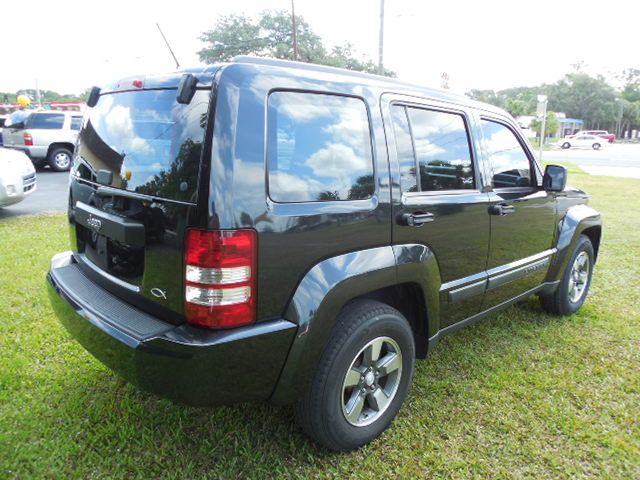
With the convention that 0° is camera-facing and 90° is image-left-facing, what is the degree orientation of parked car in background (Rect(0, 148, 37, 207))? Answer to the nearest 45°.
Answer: approximately 315°

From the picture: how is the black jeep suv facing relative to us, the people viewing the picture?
facing away from the viewer and to the right of the viewer

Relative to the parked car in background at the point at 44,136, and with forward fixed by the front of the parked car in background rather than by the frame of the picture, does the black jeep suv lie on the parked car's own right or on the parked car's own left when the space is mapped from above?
on the parked car's own right

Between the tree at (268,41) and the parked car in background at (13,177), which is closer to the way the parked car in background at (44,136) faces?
the tree

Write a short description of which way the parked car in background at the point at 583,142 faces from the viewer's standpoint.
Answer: facing to the left of the viewer

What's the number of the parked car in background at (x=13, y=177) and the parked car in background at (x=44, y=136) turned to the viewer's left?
0

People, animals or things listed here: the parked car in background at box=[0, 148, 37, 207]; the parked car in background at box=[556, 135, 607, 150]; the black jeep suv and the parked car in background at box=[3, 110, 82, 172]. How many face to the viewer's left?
1

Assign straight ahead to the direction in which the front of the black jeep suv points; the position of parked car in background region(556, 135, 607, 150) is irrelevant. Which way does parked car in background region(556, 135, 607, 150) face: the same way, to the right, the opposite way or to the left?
to the left

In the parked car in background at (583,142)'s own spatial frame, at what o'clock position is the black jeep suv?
The black jeep suv is roughly at 9 o'clock from the parked car in background.

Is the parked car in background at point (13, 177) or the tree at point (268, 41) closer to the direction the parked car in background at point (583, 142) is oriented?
the tree

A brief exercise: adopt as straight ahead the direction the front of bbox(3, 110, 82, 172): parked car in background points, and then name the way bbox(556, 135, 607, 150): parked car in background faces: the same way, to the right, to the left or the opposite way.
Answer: to the left

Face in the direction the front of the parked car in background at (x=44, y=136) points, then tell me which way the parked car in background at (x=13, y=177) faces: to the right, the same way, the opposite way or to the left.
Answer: to the right

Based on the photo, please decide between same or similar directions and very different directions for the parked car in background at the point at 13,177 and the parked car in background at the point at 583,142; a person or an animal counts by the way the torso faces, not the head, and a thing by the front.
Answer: very different directions

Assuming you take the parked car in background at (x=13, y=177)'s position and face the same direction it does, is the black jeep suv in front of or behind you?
in front

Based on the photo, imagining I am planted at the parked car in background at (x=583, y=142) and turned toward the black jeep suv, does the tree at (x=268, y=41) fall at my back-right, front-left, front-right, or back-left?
front-right
